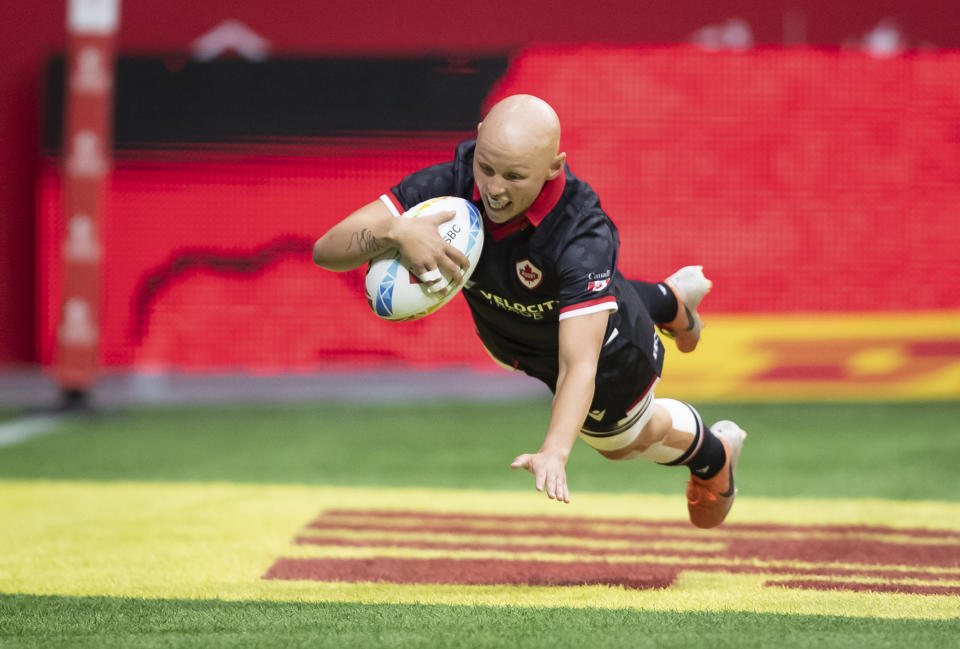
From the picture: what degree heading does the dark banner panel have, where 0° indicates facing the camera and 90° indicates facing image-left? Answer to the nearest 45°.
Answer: approximately 0°

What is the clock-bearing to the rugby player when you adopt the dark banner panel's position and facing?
The rugby player is roughly at 12 o'clock from the dark banner panel.
